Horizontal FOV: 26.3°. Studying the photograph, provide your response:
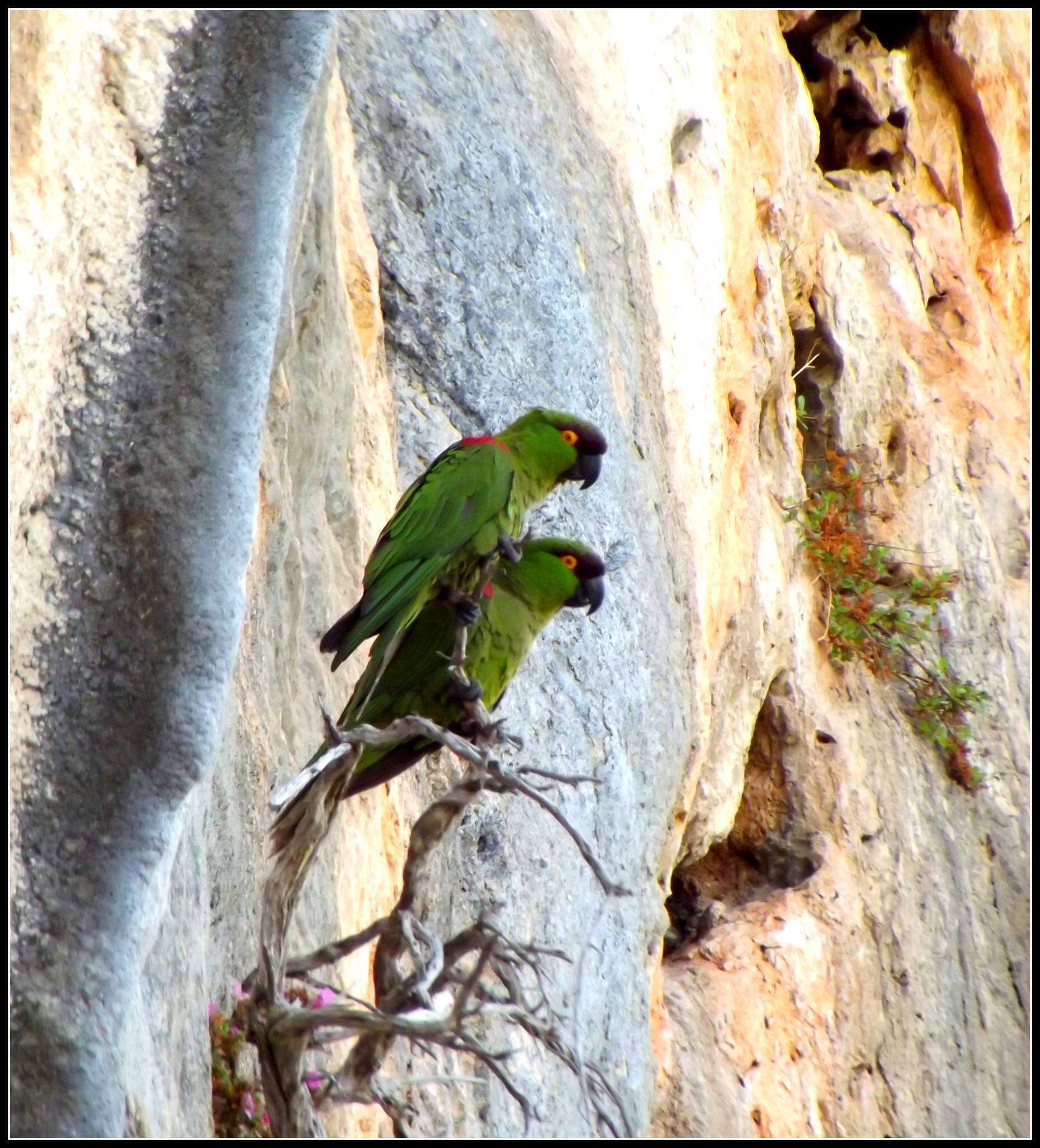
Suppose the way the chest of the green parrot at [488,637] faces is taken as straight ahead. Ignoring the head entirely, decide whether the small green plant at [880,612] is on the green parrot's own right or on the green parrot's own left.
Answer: on the green parrot's own left

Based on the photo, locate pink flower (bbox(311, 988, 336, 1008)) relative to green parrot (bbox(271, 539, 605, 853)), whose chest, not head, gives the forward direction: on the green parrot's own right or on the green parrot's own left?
on the green parrot's own right

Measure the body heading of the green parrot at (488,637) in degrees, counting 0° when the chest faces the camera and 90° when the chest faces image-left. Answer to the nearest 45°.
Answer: approximately 270°

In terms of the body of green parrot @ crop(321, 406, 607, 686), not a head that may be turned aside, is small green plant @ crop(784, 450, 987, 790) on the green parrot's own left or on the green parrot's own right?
on the green parrot's own left

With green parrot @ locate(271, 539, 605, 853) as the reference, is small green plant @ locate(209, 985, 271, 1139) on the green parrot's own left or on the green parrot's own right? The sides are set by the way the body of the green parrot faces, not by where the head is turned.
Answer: on the green parrot's own right

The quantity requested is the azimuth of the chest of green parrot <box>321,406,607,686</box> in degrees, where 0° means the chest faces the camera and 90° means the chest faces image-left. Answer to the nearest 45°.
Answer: approximately 270°
